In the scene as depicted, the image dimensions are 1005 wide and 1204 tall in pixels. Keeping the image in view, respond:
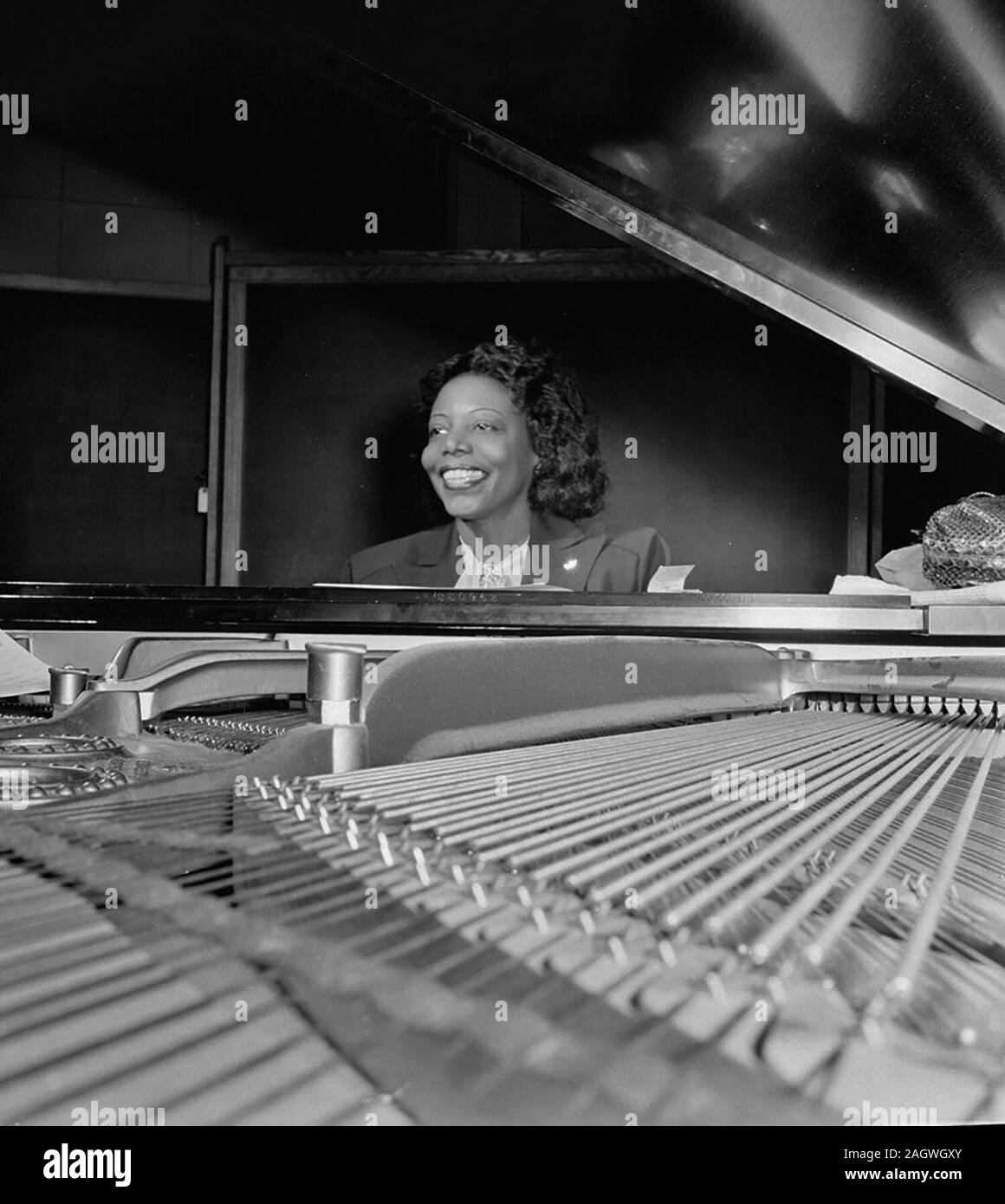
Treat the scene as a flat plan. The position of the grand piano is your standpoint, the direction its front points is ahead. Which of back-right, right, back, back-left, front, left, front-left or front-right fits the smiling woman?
front

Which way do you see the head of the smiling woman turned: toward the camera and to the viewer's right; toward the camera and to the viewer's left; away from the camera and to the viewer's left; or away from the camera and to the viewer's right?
toward the camera and to the viewer's left

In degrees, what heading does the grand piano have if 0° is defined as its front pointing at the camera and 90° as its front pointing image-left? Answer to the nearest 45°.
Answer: approximately 180°

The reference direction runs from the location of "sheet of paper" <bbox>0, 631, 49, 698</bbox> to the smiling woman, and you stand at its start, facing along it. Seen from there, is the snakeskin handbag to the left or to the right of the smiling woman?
right
